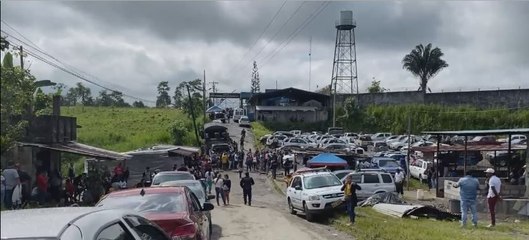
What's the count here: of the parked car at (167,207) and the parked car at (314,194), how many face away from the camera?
1

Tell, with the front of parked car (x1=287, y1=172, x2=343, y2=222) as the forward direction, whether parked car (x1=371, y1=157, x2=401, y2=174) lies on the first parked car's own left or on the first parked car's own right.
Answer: on the first parked car's own left

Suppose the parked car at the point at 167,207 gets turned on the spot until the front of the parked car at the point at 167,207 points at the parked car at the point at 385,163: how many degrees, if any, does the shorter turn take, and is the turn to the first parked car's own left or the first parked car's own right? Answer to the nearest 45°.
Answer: approximately 45° to the first parked car's own right

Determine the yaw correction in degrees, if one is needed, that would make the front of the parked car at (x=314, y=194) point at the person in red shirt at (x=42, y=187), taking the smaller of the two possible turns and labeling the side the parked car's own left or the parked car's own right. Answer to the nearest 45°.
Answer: approximately 135° to the parked car's own right

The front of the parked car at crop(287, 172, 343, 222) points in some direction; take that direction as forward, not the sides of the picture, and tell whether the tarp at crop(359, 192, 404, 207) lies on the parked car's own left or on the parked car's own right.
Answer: on the parked car's own left

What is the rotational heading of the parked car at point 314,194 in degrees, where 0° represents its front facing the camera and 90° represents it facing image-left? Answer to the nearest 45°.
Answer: approximately 315°

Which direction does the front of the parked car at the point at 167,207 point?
away from the camera
